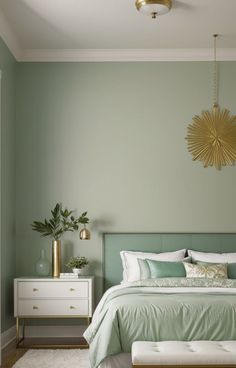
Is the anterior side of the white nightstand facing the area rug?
yes

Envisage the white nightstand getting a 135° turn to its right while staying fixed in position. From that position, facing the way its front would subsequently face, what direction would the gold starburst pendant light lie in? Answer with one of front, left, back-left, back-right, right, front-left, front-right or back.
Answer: back-right

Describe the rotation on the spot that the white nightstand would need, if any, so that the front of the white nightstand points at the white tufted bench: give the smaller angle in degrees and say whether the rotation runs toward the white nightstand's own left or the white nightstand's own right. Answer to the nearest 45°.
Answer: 0° — it already faces it

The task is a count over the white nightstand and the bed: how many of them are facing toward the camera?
2

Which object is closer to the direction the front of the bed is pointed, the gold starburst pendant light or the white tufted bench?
the white tufted bench

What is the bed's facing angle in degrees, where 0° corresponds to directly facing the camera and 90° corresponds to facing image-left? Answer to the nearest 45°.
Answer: approximately 0°

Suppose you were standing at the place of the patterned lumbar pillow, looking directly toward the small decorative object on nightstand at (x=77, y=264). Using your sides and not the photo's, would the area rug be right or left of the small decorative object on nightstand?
left

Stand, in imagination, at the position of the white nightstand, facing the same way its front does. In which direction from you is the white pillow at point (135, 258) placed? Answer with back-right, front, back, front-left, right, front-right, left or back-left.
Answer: left

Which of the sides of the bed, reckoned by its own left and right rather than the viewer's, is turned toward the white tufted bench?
front

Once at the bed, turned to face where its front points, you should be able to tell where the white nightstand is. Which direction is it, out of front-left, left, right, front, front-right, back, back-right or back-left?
back-right

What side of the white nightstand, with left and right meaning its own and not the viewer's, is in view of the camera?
front

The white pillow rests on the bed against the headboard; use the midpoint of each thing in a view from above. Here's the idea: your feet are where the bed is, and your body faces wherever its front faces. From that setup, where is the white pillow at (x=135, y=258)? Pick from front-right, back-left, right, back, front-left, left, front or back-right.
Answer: back

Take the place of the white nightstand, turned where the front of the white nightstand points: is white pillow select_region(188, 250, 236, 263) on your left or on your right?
on your left
